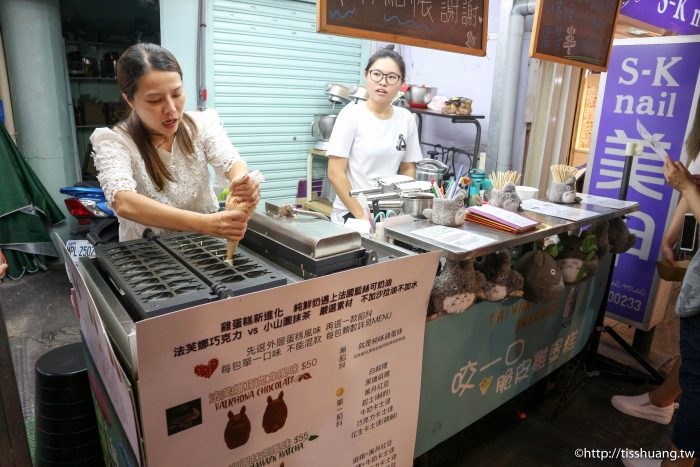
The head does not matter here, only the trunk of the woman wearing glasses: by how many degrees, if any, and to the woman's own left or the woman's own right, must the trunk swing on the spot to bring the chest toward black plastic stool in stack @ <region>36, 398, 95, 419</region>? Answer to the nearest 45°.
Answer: approximately 45° to the woman's own right

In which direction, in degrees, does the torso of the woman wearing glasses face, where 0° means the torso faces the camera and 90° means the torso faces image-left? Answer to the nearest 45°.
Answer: approximately 0°

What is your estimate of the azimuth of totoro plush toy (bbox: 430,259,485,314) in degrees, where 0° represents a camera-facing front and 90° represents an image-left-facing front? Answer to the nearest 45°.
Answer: approximately 315°

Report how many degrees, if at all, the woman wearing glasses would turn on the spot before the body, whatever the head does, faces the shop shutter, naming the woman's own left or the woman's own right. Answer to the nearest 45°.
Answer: approximately 135° to the woman's own right

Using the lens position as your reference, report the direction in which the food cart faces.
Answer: facing the viewer and to the right of the viewer

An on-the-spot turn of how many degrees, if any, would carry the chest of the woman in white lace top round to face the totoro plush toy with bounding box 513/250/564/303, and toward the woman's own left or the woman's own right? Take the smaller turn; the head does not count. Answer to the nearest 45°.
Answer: approximately 45° to the woman's own left

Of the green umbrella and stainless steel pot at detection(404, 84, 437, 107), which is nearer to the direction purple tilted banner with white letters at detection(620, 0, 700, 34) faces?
the green umbrella

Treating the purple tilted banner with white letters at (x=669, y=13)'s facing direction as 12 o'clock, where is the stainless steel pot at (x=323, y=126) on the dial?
The stainless steel pot is roughly at 3 o'clock from the purple tilted banner with white letters.

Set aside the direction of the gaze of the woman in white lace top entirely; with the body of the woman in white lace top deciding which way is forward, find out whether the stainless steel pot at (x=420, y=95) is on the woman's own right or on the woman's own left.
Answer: on the woman's own left

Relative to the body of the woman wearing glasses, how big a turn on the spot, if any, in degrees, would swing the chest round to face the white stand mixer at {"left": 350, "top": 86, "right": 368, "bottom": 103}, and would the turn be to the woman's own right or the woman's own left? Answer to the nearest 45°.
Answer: approximately 180°

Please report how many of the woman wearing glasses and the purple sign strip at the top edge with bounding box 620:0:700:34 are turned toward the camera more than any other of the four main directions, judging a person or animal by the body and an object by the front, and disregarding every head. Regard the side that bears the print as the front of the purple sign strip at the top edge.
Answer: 2
